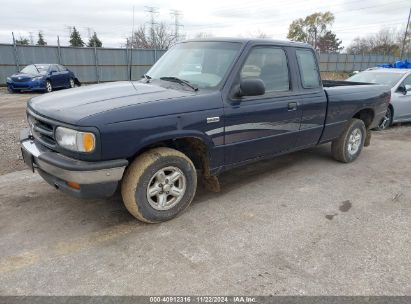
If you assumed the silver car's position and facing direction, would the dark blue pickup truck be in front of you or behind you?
in front

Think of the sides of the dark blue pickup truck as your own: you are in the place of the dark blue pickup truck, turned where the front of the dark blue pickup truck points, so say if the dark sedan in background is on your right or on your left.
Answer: on your right

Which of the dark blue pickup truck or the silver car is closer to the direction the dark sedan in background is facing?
the dark blue pickup truck

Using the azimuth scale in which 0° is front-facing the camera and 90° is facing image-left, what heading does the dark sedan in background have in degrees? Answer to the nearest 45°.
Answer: approximately 45°

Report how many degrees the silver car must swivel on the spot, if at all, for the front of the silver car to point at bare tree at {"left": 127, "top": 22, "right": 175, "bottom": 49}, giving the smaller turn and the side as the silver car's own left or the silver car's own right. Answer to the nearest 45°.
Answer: approximately 90° to the silver car's own right

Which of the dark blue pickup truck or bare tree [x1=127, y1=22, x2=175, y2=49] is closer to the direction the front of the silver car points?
the dark blue pickup truck

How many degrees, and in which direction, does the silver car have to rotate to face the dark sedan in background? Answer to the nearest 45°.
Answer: approximately 45° to its right

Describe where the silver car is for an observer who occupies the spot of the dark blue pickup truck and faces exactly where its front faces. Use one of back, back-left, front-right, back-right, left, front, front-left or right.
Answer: back

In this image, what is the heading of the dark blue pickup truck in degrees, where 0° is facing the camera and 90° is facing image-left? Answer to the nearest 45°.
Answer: approximately 45°

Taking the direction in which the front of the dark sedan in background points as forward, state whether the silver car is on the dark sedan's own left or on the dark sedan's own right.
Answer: on the dark sedan's own left
